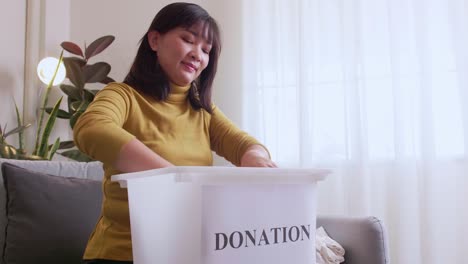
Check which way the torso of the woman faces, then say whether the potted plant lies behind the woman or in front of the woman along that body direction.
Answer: behind

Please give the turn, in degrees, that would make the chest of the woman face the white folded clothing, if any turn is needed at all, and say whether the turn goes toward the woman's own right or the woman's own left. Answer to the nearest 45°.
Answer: approximately 90° to the woman's own left

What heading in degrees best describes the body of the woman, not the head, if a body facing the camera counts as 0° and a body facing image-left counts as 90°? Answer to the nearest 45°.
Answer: approximately 315°

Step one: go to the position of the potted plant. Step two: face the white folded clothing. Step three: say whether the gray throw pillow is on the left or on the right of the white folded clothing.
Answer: right

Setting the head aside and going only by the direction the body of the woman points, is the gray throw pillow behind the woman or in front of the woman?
behind

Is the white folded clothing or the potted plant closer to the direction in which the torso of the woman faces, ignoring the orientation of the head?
the white folded clothing
